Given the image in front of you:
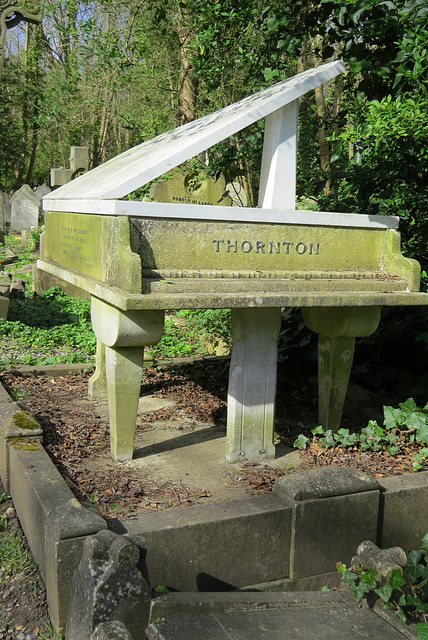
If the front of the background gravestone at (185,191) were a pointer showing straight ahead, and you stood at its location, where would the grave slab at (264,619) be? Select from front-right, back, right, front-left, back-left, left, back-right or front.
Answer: front

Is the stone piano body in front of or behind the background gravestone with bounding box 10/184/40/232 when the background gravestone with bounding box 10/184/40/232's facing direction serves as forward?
in front

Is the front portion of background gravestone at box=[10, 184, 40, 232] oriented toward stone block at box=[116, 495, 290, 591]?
yes

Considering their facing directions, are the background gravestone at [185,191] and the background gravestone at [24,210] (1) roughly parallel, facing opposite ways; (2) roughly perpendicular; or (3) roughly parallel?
roughly parallel

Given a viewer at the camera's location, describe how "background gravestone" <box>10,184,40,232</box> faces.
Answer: facing the viewer

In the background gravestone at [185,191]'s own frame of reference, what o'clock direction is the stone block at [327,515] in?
The stone block is roughly at 12 o'clock from the background gravestone.

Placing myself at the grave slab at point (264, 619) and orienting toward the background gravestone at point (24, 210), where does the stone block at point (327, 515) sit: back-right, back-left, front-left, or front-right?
front-right

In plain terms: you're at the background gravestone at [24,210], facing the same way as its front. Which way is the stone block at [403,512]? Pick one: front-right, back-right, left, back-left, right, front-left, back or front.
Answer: front

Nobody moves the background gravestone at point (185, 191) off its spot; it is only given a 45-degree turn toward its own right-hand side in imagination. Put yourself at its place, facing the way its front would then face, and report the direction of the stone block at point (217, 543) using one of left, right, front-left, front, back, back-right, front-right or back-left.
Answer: front-left

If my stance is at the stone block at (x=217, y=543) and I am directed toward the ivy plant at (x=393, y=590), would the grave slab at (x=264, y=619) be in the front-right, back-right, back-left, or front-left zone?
front-right

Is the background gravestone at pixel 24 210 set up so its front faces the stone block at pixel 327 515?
yes

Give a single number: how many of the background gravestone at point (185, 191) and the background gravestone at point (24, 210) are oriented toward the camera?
2

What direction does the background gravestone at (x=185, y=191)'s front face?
toward the camera

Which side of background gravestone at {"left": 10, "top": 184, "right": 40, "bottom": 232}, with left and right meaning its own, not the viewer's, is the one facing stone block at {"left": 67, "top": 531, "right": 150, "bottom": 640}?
front
